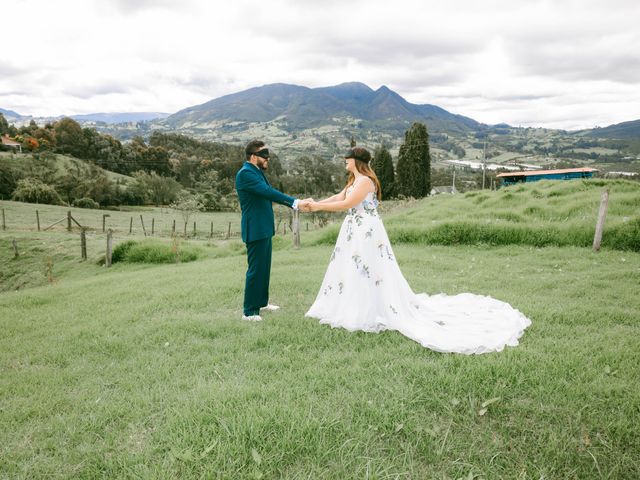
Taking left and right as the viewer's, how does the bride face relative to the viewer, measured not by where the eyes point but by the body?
facing to the left of the viewer

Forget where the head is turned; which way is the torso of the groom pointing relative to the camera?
to the viewer's right

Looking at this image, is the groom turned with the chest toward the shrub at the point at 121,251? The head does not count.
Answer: no

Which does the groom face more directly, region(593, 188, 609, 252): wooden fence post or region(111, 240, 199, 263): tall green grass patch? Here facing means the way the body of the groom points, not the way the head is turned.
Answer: the wooden fence post

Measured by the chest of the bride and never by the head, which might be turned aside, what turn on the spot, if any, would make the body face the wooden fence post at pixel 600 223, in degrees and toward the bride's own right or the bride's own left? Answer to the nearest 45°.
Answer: approximately 135° to the bride's own right

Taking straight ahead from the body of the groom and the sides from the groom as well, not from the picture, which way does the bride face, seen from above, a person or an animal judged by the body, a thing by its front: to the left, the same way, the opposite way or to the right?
the opposite way

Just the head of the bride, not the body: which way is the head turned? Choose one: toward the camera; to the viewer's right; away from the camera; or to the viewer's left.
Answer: to the viewer's left

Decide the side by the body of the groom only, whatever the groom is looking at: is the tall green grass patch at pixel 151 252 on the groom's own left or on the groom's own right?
on the groom's own left

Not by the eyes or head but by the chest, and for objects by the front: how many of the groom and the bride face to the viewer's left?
1

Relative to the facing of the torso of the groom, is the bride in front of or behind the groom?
in front

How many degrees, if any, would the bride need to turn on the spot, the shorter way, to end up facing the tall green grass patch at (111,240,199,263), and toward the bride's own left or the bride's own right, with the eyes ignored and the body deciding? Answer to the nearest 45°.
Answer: approximately 45° to the bride's own right

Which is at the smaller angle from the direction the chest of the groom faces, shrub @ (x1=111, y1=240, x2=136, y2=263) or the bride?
the bride

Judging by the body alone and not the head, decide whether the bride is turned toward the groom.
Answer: yes

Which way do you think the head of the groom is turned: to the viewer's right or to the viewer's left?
to the viewer's right
